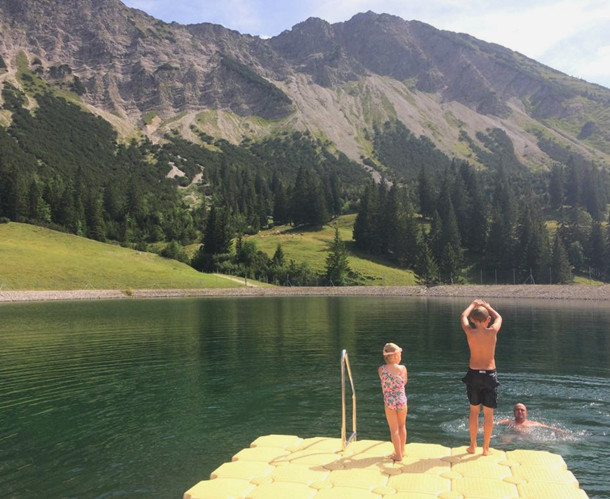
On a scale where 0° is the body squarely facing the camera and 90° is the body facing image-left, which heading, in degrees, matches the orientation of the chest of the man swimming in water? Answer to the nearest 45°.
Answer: approximately 0°

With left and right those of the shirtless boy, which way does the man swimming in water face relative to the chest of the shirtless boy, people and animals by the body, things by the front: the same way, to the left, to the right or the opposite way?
the opposite way

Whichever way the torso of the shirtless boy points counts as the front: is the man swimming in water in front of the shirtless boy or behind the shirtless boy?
in front

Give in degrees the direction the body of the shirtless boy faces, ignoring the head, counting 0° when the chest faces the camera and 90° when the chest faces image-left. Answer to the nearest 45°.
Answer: approximately 180°

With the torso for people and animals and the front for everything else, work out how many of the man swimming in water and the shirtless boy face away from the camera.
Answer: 1

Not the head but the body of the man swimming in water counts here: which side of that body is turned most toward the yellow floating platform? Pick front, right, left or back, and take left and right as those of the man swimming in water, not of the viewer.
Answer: front

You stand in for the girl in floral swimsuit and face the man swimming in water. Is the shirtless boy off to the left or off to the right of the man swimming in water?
right
